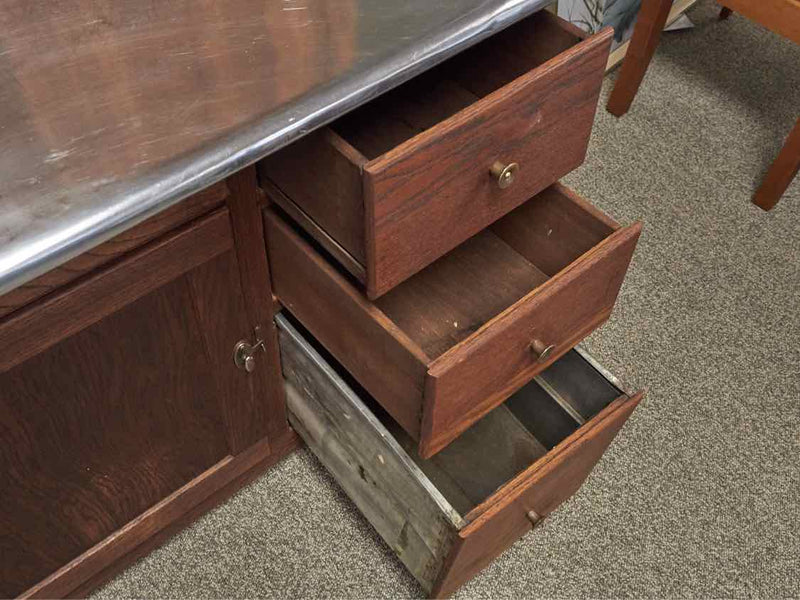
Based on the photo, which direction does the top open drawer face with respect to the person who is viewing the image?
facing the viewer and to the right of the viewer

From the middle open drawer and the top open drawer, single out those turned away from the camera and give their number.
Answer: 0

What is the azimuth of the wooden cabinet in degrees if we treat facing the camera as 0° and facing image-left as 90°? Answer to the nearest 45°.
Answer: approximately 315°
